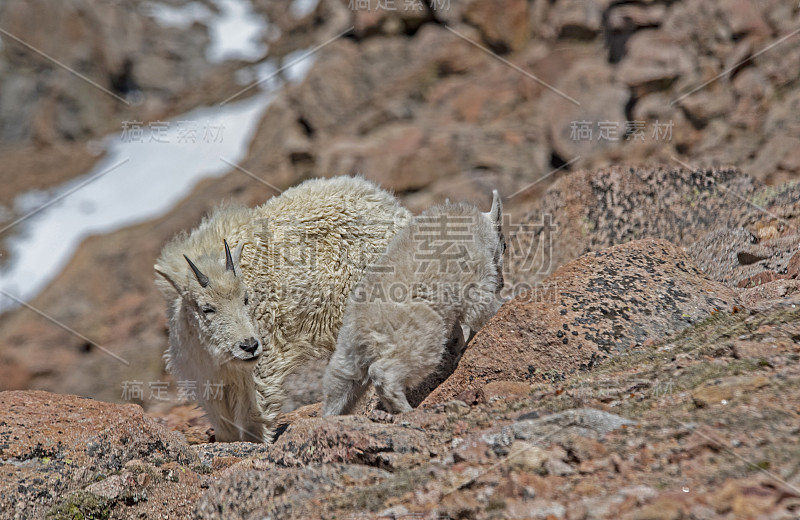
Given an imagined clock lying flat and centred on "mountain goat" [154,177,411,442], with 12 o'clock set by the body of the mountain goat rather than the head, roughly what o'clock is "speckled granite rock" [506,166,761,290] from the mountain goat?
The speckled granite rock is roughly at 7 o'clock from the mountain goat.

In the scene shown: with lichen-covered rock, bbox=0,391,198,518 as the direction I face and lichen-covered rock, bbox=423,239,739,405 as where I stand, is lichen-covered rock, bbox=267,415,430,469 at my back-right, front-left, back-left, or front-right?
front-left

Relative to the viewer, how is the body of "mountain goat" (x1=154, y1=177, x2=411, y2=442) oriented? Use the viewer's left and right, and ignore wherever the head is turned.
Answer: facing the viewer and to the left of the viewer

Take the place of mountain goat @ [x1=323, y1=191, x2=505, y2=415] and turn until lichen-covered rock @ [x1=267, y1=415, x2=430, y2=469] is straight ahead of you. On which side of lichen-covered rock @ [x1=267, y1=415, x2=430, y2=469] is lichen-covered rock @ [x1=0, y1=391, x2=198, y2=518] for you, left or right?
right

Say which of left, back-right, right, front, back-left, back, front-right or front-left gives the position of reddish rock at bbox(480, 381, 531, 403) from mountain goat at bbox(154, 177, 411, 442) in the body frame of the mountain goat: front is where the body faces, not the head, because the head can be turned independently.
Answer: left

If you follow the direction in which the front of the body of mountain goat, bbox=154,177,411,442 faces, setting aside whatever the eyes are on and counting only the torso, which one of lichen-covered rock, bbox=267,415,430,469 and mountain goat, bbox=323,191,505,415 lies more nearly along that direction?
the lichen-covered rock

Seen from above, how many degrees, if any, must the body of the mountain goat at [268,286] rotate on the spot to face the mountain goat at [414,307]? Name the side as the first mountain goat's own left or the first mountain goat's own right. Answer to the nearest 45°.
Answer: approximately 90° to the first mountain goat's own left

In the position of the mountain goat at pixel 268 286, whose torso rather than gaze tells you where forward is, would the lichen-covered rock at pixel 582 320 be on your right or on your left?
on your left

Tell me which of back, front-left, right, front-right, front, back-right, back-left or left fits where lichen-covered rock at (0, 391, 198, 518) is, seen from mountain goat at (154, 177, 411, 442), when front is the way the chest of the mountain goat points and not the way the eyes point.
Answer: front

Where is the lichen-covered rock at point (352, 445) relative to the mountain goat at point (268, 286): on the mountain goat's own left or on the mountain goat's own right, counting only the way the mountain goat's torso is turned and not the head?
on the mountain goat's own left

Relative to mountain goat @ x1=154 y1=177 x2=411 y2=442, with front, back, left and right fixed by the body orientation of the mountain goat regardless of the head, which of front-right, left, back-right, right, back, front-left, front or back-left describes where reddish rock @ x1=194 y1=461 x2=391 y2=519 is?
front-left

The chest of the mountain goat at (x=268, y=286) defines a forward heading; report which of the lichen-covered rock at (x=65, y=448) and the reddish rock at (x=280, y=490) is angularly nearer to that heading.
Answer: the lichen-covered rock

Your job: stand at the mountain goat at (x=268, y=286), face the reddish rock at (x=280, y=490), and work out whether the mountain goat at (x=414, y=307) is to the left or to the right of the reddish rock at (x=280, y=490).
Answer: left
